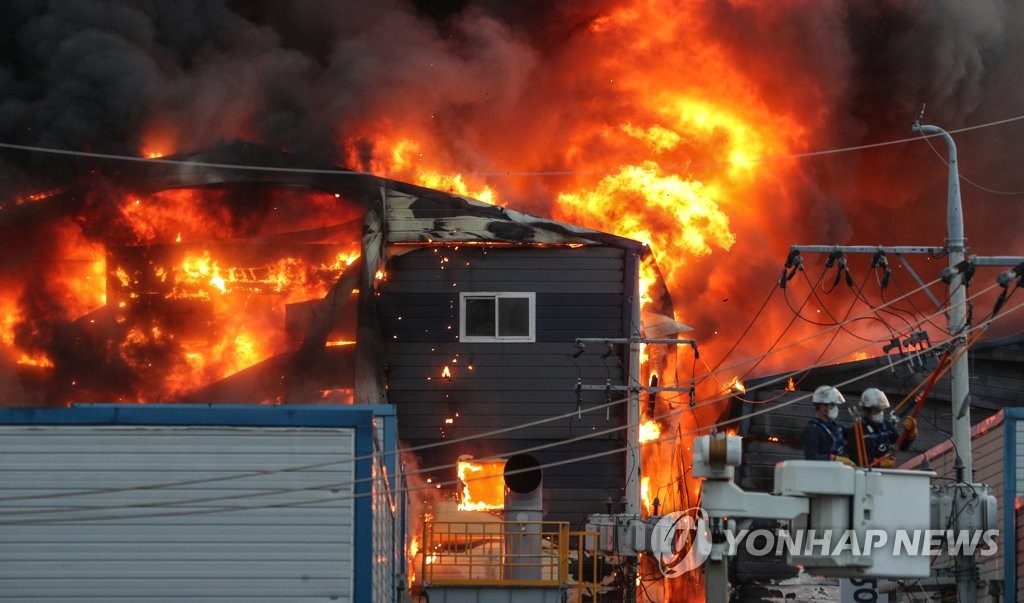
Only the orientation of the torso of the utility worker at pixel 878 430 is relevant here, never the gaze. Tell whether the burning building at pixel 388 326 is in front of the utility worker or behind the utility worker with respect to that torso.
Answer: behind

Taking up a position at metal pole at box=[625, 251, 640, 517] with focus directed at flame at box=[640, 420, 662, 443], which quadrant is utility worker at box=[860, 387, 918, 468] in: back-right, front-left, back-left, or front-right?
back-right

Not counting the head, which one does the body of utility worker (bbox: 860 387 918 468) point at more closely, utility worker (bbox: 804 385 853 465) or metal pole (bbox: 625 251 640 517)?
the utility worker (bbox: 804 385 853 465)

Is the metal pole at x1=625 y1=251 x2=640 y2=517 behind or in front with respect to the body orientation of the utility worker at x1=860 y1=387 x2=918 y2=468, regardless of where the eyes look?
behind

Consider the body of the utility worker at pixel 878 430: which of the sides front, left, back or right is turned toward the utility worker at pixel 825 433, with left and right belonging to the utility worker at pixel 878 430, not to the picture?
right
